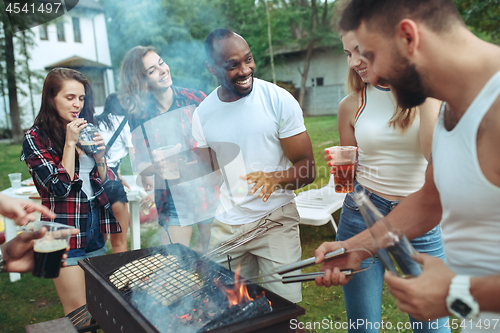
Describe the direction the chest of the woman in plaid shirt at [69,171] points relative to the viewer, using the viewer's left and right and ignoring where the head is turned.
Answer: facing the viewer and to the right of the viewer

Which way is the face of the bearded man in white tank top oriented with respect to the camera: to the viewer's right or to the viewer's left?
to the viewer's left

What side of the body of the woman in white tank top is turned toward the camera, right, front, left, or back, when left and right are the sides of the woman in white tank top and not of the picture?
front

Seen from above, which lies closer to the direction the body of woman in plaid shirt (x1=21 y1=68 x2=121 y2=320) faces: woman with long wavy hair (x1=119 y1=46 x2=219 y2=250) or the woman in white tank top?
the woman in white tank top

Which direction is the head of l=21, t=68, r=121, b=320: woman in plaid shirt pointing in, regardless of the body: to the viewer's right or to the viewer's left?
to the viewer's right

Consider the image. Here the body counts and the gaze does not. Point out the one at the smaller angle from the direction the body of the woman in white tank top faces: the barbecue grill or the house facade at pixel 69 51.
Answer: the barbecue grill

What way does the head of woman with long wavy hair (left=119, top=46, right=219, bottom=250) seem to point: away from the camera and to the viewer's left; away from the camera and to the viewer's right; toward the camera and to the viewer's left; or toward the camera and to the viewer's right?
toward the camera and to the viewer's right

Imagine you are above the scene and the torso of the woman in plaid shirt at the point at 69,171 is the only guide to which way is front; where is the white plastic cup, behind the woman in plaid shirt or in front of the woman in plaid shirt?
behind

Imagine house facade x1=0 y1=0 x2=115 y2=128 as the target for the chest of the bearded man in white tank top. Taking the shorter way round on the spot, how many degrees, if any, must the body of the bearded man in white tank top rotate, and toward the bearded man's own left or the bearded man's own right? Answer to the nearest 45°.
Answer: approximately 45° to the bearded man's own right

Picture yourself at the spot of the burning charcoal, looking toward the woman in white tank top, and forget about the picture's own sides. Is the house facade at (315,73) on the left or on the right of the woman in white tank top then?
left

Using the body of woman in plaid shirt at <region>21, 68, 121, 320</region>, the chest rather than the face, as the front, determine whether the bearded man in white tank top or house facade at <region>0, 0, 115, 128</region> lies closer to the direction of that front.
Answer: the bearded man in white tank top

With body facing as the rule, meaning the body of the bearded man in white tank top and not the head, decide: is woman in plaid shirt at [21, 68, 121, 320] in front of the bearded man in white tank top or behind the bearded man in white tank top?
in front

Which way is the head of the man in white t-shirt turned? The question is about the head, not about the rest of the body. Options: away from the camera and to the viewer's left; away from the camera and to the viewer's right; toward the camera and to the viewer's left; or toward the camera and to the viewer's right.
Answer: toward the camera and to the viewer's right

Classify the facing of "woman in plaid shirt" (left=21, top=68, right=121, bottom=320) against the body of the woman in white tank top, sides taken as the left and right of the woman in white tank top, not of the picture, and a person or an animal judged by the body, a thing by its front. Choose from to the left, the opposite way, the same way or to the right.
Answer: to the left
